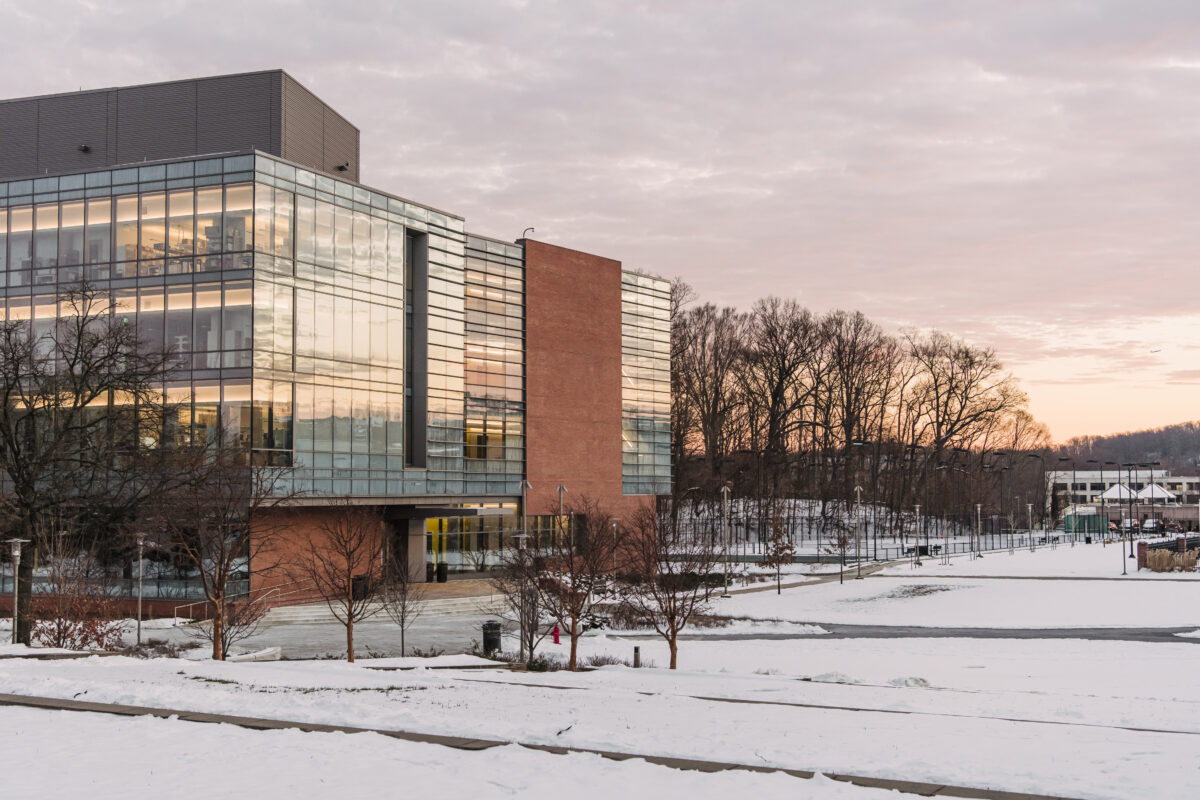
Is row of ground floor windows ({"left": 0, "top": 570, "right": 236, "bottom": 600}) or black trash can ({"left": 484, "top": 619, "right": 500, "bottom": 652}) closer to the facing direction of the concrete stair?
the black trash can

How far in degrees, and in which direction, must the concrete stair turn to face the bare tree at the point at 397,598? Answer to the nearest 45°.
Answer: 0° — it already faces it

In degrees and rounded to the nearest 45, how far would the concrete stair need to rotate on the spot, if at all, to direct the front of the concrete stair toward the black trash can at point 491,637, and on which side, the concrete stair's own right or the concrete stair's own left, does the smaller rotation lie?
0° — it already faces it

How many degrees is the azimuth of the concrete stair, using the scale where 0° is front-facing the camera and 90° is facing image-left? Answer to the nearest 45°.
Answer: approximately 0°

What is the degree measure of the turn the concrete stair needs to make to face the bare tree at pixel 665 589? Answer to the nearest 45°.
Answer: approximately 45° to its left

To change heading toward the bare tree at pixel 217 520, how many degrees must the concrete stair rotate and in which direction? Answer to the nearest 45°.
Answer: approximately 90° to its right

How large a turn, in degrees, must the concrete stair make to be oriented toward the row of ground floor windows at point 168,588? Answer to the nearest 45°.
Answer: approximately 90° to its right

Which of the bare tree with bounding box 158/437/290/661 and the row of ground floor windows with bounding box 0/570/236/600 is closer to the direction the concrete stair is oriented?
the bare tree
